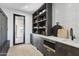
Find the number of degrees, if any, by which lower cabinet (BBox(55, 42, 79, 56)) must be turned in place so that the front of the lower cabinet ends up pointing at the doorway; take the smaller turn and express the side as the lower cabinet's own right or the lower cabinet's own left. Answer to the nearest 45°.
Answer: approximately 90° to the lower cabinet's own right

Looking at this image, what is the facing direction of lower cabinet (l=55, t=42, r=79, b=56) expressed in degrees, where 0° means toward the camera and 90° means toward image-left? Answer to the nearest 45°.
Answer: approximately 45°
